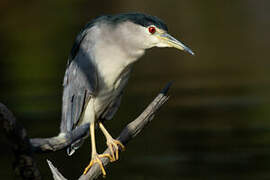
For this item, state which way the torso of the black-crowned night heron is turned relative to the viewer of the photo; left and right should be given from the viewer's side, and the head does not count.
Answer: facing the viewer and to the right of the viewer
